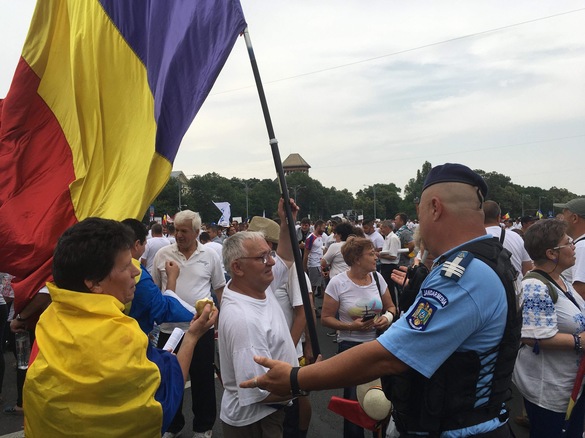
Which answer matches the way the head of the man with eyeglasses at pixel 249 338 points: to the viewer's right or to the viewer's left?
to the viewer's right

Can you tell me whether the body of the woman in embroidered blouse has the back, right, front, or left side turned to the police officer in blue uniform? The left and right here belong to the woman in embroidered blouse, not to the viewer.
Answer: right

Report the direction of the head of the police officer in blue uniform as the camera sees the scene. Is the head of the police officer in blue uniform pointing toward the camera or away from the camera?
away from the camera
